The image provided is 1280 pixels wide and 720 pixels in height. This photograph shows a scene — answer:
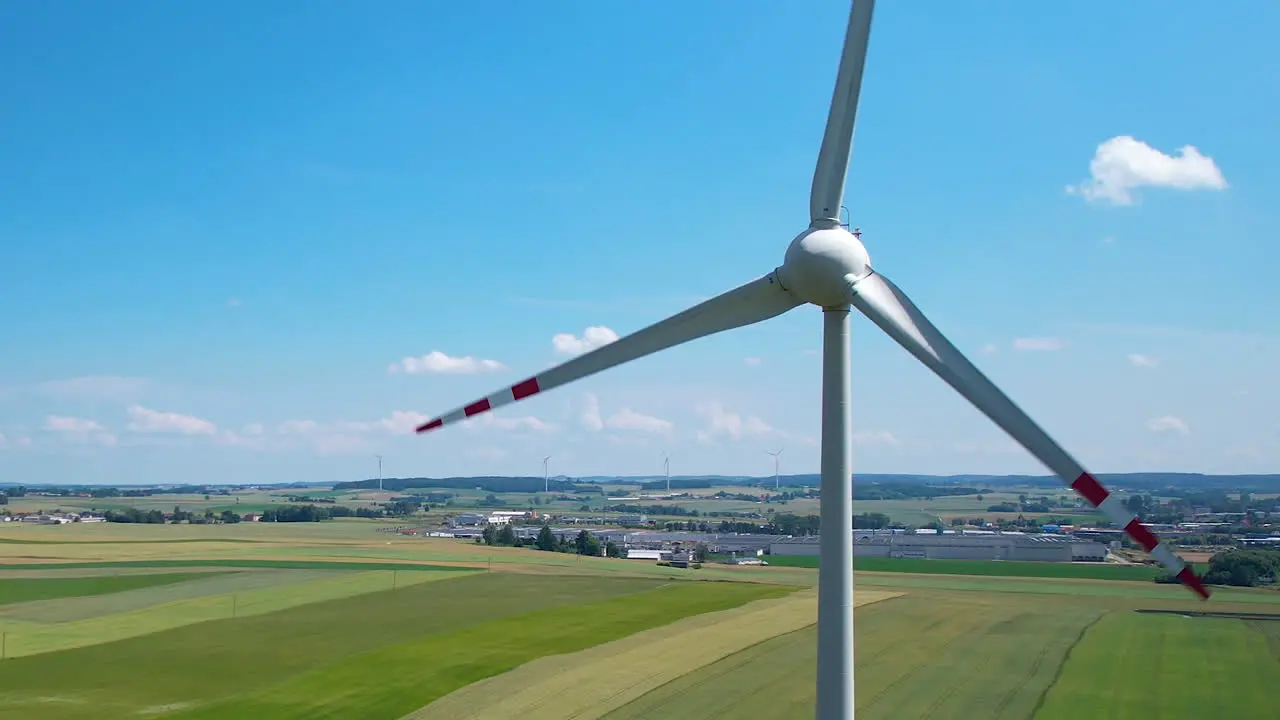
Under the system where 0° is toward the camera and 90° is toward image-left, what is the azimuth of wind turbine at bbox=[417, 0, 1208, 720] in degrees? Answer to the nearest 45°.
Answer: approximately 0°
